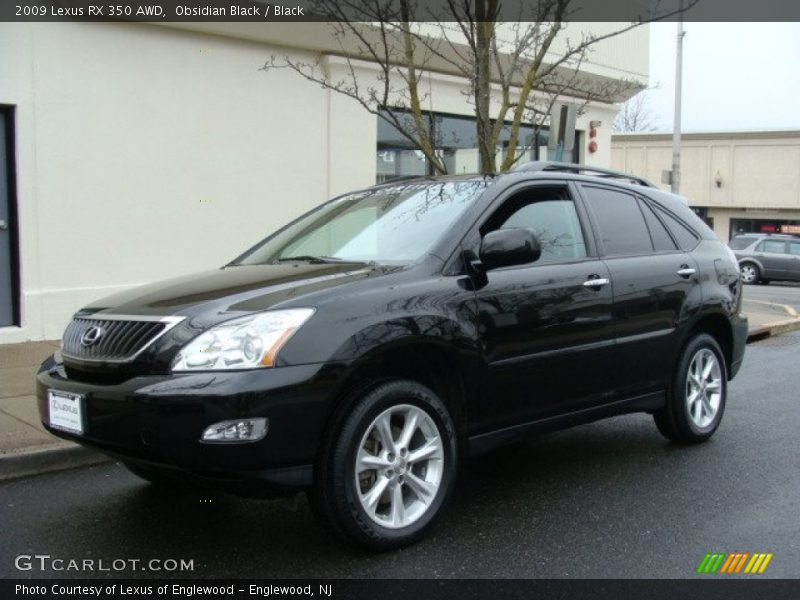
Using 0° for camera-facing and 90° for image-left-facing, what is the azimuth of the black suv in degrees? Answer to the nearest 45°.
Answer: approximately 45°

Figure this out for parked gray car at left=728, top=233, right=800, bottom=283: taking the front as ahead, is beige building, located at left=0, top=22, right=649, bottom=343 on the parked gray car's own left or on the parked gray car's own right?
on the parked gray car's own right

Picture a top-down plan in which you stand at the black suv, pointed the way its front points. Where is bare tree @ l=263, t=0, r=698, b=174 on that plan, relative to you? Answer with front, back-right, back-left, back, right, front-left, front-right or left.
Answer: back-right

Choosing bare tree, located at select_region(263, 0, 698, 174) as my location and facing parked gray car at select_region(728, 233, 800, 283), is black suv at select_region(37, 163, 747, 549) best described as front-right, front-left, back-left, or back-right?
back-right

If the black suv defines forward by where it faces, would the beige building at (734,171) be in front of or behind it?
behind
